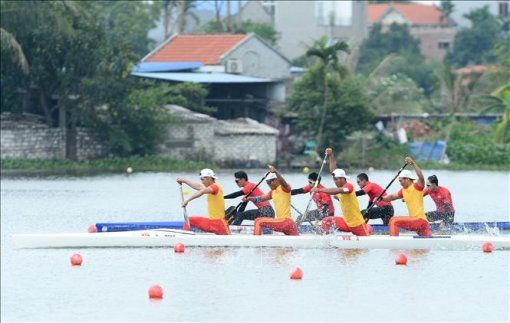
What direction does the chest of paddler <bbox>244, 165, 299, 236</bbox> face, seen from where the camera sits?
to the viewer's left

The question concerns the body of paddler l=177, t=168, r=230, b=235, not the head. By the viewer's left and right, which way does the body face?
facing to the left of the viewer

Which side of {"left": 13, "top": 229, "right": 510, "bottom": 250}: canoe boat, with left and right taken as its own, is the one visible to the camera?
left

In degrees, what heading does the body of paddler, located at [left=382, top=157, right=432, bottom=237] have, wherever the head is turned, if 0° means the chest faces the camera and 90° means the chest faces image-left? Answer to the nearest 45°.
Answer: approximately 90°

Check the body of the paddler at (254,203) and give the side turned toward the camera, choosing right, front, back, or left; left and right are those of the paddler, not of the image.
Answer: left

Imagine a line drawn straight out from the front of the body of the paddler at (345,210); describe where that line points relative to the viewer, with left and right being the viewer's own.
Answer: facing to the left of the viewer
